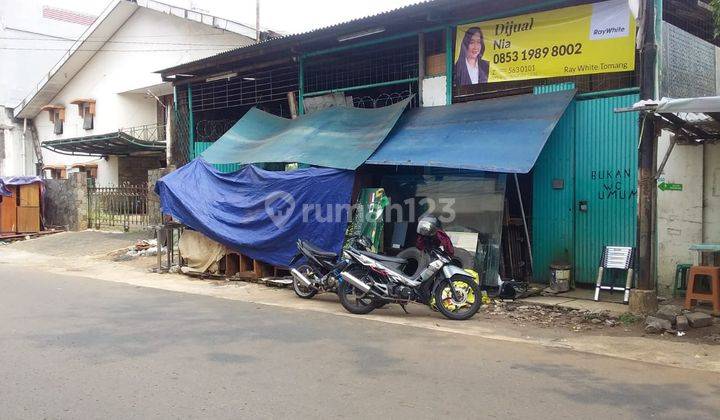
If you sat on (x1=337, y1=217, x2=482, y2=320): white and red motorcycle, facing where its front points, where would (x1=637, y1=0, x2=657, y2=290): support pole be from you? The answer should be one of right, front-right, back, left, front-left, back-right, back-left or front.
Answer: front

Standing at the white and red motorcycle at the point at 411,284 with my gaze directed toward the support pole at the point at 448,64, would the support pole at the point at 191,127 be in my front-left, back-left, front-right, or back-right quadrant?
front-left

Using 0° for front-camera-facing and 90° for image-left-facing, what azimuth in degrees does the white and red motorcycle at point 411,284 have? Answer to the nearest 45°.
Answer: approximately 270°

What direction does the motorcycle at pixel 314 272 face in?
to the viewer's right

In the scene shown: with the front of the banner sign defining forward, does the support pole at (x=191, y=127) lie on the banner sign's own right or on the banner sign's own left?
on the banner sign's own right

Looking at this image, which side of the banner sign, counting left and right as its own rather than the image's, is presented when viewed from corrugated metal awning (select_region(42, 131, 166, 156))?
right

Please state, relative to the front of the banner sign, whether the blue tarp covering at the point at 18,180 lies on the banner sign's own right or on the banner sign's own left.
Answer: on the banner sign's own right

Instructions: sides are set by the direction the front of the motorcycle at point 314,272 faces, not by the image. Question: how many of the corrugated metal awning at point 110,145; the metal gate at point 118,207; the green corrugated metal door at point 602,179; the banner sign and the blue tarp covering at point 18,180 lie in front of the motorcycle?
2

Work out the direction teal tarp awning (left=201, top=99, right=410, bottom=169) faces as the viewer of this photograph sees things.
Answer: facing the viewer and to the left of the viewer

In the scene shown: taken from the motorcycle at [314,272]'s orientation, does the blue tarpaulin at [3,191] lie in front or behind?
behind

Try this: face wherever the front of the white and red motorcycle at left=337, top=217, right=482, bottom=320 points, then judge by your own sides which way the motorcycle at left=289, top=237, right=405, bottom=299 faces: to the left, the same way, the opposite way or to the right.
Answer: the same way

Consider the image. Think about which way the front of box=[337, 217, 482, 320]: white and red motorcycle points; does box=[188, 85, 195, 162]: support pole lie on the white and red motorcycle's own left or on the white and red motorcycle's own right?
on the white and red motorcycle's own left

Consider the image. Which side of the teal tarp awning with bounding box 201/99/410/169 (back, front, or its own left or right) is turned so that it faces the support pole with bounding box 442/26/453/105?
left
